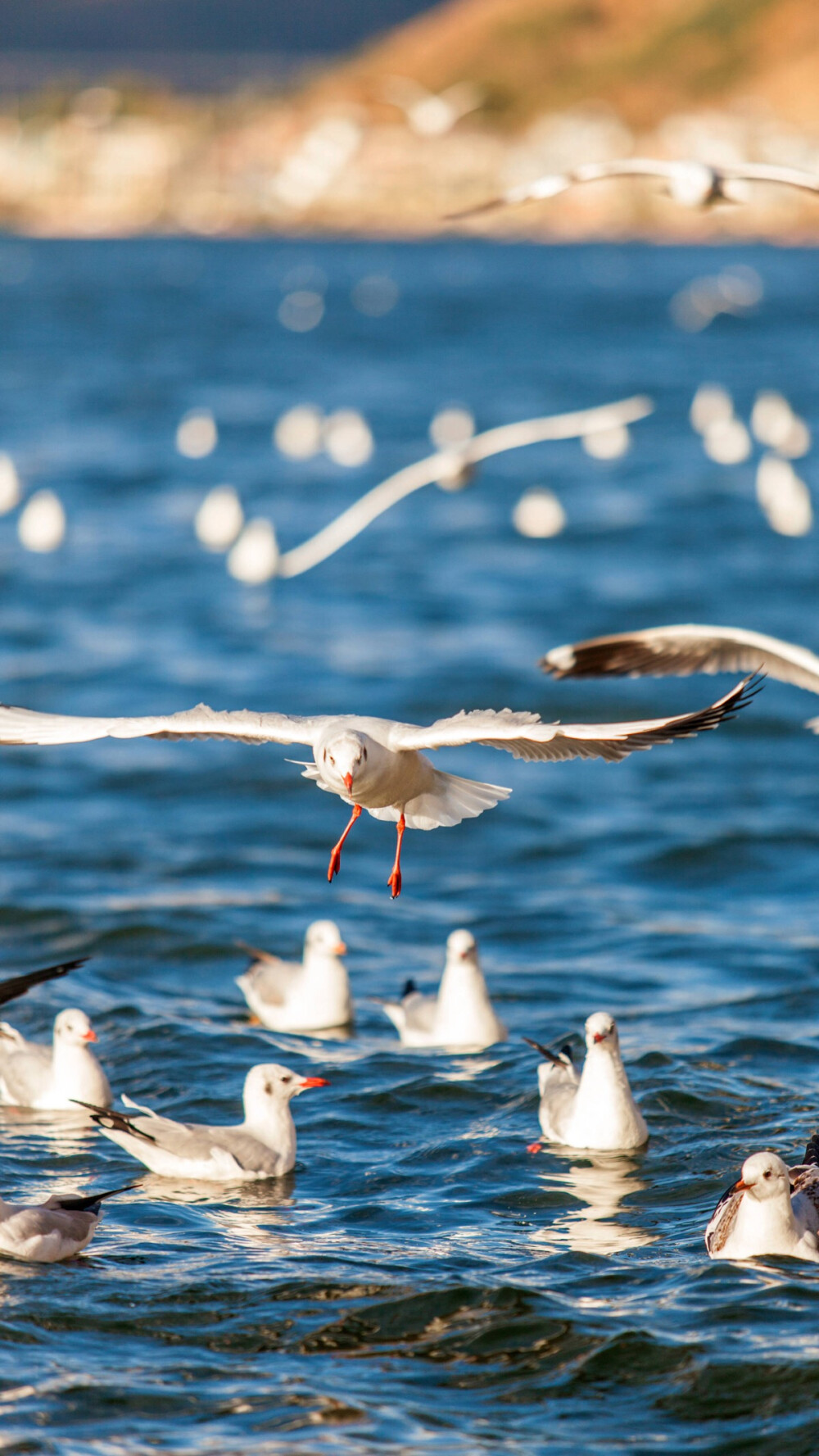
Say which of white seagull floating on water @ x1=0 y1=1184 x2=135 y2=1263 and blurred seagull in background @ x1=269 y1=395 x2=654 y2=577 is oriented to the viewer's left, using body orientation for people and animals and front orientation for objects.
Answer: the white seagull floating on water

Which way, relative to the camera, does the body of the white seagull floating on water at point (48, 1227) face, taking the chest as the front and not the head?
to the viewer's left

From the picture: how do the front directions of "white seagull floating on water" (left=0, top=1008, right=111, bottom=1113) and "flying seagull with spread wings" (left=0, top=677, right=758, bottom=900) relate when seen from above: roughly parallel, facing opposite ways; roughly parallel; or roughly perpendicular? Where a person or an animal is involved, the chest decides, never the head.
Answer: roughly perpendicular

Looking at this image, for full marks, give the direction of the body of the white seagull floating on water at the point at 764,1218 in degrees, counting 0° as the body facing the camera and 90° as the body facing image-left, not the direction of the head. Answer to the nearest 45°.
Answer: approximately 45°

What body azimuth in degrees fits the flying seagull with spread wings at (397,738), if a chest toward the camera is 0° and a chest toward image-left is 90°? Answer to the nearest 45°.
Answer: approximately 45°

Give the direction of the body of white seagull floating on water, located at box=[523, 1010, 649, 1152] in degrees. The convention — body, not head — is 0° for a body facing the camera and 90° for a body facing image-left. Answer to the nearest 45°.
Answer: approximately 315°

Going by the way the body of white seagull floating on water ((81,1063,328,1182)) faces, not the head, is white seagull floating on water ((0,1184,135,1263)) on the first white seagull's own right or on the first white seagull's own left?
on the first white seagull's own right

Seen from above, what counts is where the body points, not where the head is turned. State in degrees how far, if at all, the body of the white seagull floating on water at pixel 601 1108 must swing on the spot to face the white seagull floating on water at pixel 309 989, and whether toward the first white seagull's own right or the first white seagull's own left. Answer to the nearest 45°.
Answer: approximately 180°

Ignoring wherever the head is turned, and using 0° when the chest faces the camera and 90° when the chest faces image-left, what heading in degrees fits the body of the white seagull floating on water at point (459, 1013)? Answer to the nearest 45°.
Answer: approximately 315°
